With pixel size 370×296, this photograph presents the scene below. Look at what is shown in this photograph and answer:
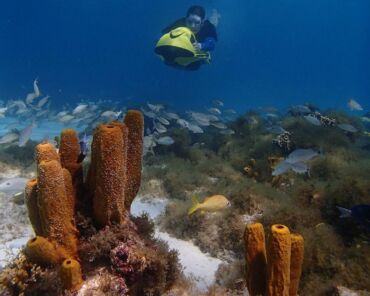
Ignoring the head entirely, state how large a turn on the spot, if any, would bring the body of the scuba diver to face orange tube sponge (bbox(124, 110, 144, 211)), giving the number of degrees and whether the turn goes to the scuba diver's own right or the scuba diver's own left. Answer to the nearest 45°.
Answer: approximately 45° to the scuba diver's own left

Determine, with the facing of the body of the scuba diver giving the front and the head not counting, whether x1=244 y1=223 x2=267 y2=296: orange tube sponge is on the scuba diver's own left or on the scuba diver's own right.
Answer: on the scuba diver's own left

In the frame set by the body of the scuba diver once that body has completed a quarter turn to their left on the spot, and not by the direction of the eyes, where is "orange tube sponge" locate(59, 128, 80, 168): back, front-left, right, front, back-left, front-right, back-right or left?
front-right

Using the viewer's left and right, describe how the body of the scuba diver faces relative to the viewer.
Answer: facing the viewer and to the left of the viewer

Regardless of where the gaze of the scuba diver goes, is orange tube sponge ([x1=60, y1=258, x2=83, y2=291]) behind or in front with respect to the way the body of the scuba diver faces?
in front

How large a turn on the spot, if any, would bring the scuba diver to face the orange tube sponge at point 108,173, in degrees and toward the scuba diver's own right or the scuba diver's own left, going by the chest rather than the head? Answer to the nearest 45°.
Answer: approximately 45° to the scuba diver's own left

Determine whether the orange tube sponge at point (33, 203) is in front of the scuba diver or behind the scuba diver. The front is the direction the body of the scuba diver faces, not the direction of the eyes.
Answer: in front
